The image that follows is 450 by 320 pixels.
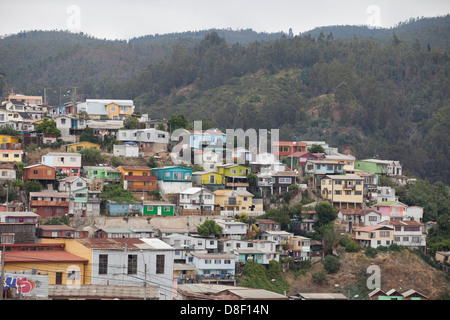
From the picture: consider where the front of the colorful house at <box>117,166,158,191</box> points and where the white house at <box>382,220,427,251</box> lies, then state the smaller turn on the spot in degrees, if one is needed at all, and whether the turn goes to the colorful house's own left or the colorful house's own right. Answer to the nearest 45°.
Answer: approximately 90° to the colorful house's own left

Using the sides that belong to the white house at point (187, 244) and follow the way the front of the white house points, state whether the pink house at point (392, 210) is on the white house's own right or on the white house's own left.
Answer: on the white house's own left

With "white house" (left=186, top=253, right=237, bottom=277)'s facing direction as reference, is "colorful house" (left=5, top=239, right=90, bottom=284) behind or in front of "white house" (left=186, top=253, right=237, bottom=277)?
in front

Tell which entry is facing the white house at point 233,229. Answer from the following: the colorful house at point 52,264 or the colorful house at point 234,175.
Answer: the colorful house at point 234,175

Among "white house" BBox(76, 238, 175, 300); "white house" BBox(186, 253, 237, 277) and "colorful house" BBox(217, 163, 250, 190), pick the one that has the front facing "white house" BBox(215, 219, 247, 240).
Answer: the colorful house

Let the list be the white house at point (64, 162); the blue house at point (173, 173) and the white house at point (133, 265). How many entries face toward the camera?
3

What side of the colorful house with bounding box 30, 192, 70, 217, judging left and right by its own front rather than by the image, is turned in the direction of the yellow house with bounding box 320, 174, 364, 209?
left

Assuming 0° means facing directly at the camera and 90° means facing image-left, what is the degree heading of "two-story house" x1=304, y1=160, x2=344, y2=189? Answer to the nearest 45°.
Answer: approximately 0°

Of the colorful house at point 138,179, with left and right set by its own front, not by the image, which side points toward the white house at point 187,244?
front

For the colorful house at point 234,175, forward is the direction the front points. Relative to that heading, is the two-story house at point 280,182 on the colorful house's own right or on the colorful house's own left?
on the colorful house's own left

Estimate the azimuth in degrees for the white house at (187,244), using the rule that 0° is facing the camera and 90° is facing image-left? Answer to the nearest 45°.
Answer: approximately 0°

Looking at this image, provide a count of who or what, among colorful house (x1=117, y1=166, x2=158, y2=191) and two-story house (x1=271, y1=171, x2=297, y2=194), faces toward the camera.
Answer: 2

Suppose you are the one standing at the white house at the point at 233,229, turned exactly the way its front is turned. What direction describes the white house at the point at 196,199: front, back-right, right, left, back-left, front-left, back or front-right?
back-right

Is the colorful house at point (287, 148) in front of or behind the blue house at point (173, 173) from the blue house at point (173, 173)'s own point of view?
behind
